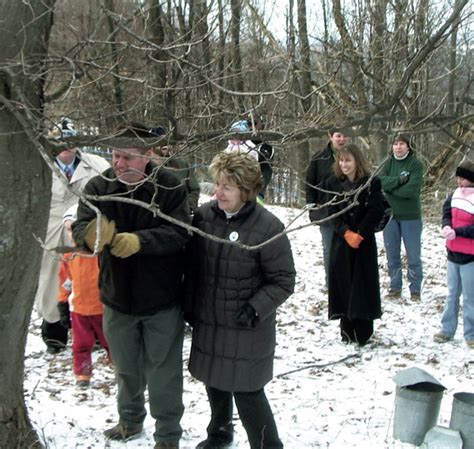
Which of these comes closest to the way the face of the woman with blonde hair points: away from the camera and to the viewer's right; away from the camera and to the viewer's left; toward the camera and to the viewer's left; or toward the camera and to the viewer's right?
toward the camera and to the viewer's left

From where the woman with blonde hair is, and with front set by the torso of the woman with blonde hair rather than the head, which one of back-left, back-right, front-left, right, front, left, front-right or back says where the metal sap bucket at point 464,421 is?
back-left

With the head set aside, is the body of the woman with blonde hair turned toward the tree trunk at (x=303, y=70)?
no

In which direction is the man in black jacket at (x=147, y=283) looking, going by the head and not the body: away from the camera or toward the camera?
toward the camera

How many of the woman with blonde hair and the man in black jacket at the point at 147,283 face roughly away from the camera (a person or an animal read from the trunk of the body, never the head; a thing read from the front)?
0

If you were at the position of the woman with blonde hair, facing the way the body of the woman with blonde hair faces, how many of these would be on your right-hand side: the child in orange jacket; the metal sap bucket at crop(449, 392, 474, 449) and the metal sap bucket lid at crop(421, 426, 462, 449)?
1

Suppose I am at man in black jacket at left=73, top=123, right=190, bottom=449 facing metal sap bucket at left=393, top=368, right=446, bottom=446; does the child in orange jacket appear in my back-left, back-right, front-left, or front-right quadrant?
back-left

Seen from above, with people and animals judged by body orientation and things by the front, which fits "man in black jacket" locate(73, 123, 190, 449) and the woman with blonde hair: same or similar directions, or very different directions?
same or similar directions

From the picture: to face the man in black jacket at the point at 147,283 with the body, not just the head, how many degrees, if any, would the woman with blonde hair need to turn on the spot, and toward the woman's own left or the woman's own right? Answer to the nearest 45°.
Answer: approximately 45° to the woman's own right

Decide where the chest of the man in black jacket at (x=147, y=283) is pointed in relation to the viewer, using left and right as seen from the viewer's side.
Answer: facing the viewer and to the left of the viewer

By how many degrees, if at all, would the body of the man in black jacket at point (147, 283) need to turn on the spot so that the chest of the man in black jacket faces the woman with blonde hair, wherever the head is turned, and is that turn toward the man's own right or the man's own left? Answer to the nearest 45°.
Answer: approximately 90° to the man's own left

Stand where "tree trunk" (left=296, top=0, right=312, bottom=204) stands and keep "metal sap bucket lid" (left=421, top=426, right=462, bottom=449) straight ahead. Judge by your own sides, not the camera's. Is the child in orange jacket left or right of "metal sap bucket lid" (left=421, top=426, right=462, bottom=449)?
right

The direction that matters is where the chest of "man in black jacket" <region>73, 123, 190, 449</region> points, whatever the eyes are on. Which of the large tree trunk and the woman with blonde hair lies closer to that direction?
the large tree trunk

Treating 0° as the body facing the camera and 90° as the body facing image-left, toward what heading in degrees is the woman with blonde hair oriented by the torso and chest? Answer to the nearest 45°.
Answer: approximately 45°

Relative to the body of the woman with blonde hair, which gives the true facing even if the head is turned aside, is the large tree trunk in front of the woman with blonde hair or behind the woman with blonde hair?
in front

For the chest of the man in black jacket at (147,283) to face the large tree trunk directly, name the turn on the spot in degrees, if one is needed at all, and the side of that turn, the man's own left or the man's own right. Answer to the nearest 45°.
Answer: approximately 45° to the man's own right

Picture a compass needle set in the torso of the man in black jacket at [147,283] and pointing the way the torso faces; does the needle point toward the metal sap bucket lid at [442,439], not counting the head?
no
